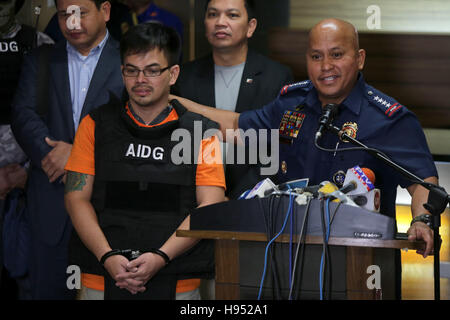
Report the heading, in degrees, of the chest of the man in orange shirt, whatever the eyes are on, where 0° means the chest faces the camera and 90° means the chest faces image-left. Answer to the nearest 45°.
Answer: approximately 0°

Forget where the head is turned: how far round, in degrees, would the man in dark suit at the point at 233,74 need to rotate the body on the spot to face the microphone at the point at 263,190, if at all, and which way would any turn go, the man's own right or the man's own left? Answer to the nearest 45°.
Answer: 0° — they already face it

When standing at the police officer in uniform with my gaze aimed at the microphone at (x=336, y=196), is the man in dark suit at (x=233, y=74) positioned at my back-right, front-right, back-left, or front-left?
back-right

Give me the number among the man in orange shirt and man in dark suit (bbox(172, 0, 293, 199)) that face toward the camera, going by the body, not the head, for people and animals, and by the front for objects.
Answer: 2

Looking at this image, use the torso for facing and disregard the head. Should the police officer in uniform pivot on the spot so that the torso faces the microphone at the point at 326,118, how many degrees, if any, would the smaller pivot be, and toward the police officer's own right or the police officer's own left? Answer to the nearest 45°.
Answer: approximately 45° to the police officer's own left

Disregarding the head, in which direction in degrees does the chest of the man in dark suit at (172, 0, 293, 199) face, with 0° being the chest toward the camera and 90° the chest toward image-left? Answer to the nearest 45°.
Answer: approximately 0°
